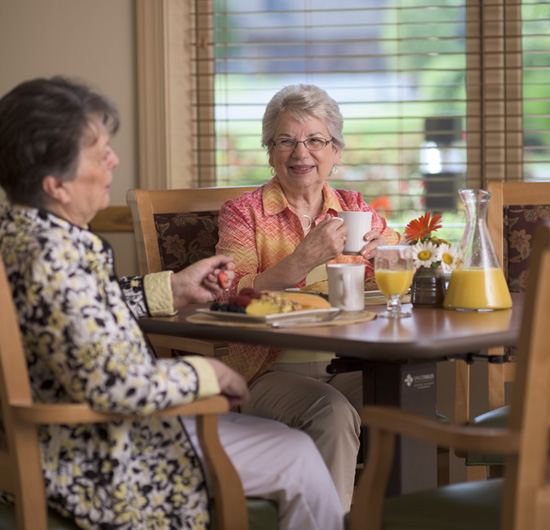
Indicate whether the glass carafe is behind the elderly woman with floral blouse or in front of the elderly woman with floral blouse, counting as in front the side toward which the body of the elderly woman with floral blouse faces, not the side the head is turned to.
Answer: in front

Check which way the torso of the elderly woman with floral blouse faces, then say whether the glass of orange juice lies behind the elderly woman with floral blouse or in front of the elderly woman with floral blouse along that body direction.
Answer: in front

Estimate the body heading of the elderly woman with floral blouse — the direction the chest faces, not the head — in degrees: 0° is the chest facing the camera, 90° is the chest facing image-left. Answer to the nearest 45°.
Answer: approximately 270°

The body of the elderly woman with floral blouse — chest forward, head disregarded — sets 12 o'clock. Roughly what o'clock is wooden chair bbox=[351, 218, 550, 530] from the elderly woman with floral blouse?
The wooden chair is roughly at 1 o'clock from the elderly woman with floral blouse.

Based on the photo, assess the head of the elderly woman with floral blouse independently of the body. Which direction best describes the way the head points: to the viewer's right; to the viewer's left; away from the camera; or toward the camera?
to the viewer's right

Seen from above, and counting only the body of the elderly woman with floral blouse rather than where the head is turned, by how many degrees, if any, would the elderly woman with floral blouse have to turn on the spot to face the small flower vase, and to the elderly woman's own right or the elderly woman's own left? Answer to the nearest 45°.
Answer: approximately 45° to the elderly woman's own left

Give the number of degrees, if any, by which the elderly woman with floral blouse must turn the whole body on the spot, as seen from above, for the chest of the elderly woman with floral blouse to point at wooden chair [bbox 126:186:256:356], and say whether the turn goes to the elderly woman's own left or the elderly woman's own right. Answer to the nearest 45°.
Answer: approximately 90° to the elderly woman's own left
